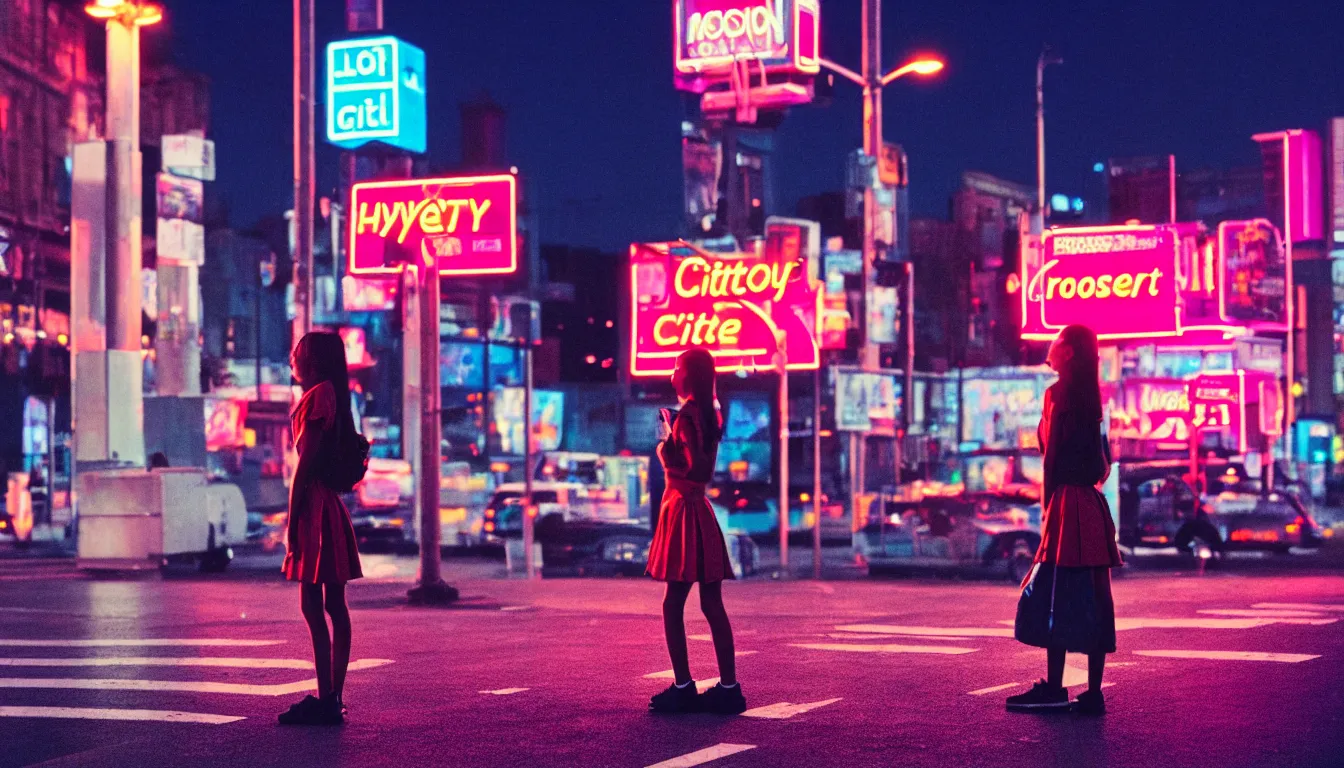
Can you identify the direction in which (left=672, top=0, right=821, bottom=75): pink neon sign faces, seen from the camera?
facing the viewer

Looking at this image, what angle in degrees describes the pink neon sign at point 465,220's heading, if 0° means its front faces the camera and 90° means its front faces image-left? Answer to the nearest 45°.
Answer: approximately 0°

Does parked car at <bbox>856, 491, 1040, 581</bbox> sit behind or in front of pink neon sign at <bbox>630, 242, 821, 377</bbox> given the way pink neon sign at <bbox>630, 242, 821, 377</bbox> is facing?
in front

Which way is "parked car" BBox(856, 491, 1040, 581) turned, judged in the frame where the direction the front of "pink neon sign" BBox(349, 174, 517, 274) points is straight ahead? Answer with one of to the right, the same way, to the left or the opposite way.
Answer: to the right

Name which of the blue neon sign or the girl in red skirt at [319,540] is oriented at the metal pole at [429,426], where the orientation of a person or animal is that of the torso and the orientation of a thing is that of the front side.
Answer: the blue neon sign

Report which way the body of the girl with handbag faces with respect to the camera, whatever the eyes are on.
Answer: to the viewer's left

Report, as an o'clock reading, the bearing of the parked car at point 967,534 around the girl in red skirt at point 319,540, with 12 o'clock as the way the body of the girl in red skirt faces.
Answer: The parked car is roughly at 4 o'clock from the girl in red skirt.

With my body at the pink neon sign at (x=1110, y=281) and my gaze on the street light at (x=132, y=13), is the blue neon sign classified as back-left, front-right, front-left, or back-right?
front-right

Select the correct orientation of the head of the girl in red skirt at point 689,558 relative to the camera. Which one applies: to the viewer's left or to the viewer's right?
to the viewer's left

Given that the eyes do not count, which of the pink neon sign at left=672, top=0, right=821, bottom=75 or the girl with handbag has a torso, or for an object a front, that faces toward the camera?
the pink neon sign

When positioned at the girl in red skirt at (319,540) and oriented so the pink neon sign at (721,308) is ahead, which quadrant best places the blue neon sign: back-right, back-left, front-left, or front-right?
front-left

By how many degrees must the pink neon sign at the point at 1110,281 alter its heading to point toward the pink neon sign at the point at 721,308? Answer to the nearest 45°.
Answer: approximately 45° to its right

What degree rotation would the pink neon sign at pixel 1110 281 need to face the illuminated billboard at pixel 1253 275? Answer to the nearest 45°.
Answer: approximately 135° to its left

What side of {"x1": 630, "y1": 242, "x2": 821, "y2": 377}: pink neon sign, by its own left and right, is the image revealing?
front

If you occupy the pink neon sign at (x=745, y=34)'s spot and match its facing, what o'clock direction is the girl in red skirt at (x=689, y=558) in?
The girl in red skirt is roughly at 12 o'clock from the pink neon sign.

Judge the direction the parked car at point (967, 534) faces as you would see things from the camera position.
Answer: facing to the left of the viewer

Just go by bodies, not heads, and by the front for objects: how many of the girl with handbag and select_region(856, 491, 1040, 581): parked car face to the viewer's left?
2

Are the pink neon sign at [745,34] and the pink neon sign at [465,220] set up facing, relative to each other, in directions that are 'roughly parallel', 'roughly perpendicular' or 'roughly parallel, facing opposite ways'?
roughly parallel

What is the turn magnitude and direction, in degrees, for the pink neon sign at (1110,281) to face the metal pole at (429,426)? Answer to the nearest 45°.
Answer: approximately 45° to its right
